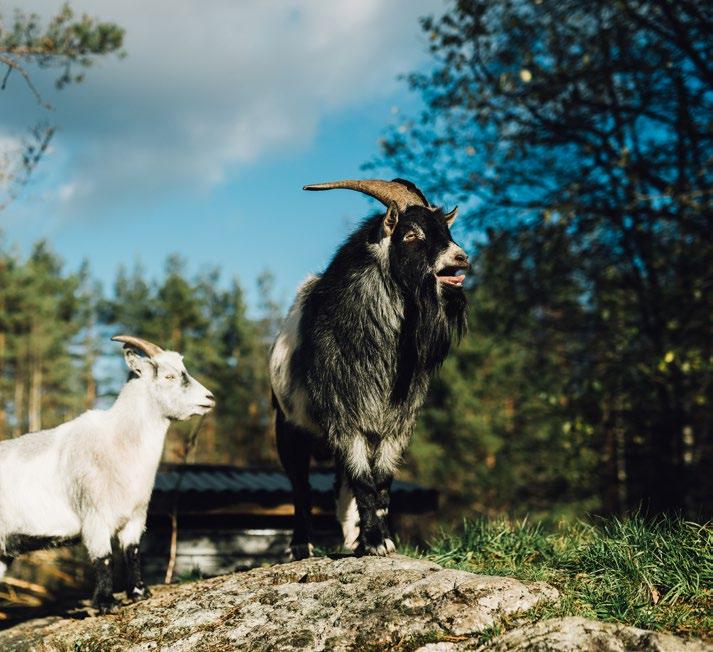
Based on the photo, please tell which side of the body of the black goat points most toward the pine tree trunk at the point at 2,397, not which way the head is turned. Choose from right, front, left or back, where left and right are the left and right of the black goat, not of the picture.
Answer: back

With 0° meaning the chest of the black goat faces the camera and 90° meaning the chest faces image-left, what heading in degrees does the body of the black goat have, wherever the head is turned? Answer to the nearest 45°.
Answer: approximately 315°

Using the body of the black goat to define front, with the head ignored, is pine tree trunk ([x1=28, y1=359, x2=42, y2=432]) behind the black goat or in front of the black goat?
behind

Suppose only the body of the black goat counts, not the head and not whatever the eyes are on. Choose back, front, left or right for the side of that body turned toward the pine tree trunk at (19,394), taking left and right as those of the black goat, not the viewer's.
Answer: back

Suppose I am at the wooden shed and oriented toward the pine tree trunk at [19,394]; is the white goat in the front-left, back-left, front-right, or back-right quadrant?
back-left
